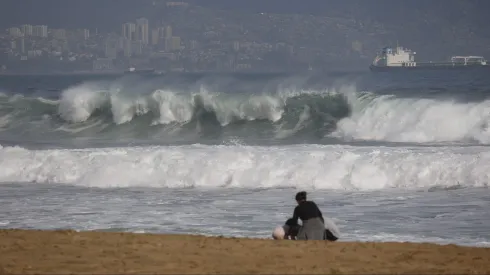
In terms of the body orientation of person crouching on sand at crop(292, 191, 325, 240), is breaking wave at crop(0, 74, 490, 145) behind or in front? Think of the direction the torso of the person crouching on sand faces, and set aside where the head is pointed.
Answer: in front

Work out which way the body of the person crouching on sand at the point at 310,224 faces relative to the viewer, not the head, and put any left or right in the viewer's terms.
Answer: facing away from the viewer and to the left of the viewer
